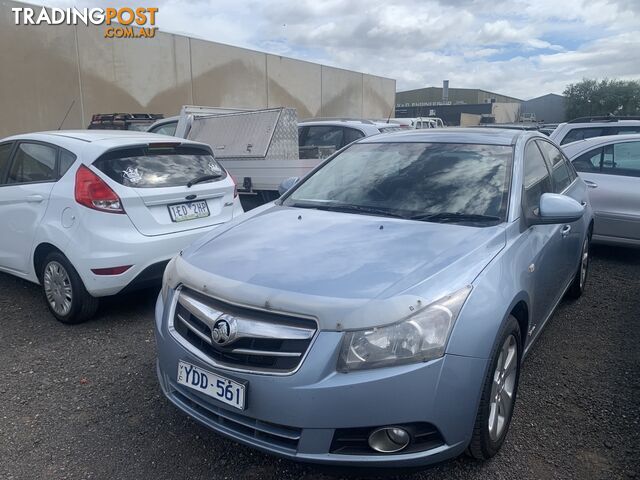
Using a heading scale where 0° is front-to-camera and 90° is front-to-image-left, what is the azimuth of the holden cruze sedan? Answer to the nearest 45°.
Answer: approximately 45°

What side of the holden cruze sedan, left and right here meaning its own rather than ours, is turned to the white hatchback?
right

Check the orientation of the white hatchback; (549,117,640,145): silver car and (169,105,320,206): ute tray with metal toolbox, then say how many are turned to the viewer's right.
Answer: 1

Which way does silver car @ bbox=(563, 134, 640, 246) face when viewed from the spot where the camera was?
facing to the right of the viewer

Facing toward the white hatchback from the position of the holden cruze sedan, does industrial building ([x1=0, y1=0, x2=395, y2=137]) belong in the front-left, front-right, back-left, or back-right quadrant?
front-right

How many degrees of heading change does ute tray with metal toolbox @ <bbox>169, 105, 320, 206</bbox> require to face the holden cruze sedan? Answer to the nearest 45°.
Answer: approximately 90° to its left

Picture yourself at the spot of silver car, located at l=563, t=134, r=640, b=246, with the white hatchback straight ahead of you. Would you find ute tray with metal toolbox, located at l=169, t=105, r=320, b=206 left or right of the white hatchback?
right

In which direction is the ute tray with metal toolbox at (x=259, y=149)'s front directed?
to the viewer's left

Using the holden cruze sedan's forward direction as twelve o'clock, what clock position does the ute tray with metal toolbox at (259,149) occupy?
The ute tray with metal toolbox is roughly at 4 o'clock from the holden cruze sedan.
